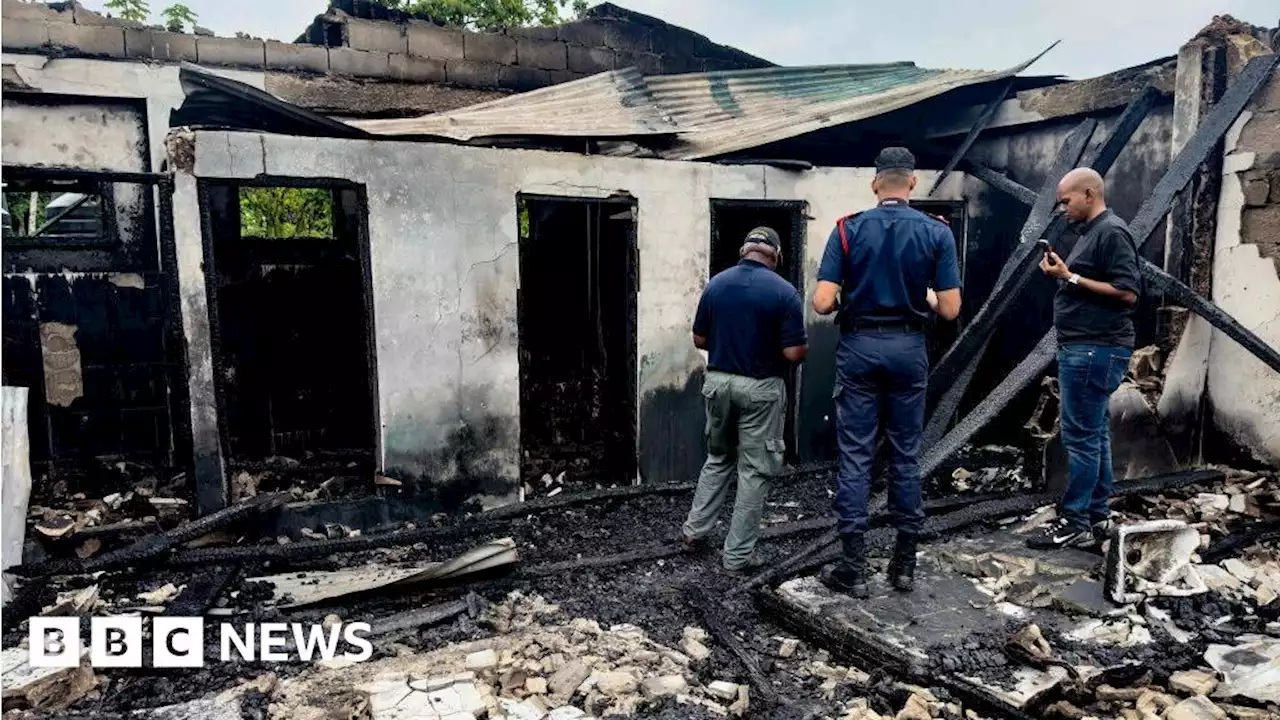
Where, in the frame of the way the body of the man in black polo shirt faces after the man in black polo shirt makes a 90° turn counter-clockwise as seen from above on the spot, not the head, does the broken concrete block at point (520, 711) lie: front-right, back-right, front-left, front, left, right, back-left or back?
front-right

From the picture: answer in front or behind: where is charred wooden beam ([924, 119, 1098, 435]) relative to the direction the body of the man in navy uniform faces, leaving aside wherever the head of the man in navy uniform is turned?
in front

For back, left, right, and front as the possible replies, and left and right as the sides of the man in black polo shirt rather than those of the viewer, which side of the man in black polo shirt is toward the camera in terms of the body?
left

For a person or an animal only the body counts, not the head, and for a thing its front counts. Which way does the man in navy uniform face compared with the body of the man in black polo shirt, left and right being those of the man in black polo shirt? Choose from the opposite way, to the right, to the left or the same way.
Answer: to the right

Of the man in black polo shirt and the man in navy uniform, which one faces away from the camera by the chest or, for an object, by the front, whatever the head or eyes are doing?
the man in navy uniform

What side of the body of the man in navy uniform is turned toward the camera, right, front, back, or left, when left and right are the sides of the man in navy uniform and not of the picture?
back

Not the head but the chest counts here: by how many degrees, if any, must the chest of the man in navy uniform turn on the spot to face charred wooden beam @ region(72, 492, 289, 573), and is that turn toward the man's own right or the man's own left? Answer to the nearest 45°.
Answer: approximately 90° to the man's own left

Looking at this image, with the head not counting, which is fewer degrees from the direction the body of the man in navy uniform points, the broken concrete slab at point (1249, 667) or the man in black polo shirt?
the man in black polo shirt

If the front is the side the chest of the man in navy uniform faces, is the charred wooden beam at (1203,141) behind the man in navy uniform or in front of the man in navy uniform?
in front

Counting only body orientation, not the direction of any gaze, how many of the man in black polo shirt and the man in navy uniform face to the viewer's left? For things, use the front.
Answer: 1

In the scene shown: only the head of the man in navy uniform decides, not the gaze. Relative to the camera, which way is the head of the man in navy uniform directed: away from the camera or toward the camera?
away from the camera

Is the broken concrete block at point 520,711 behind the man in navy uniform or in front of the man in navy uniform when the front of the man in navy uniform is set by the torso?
behind
